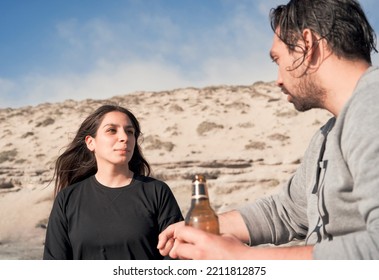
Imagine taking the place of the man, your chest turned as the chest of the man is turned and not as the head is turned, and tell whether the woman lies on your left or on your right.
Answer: on your right

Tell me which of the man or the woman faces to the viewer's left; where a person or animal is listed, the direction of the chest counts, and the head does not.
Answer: the man

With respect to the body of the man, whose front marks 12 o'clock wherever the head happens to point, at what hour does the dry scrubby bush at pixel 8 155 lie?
The dry scrubby bush is roughly at 2 o'clock from the man.

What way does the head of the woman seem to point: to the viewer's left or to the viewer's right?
to the viewer's right

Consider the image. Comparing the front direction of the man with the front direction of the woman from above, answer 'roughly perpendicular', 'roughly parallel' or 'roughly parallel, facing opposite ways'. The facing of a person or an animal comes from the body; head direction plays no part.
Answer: roughly perpendicular

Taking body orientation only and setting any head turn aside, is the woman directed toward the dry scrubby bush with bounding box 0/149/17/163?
no

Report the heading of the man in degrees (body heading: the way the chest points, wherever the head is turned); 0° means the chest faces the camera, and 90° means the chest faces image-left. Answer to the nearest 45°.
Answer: approximately 90°

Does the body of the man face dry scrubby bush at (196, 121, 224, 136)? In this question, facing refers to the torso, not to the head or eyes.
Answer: no

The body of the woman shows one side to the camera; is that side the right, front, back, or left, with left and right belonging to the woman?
front

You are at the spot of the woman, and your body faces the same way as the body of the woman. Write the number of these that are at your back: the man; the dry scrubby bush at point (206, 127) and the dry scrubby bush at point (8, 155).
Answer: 2

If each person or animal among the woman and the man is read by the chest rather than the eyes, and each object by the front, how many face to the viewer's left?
1

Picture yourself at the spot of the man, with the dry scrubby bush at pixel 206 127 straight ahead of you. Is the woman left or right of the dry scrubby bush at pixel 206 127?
left

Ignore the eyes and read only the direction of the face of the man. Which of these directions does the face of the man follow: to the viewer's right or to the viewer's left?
to the viewer's left

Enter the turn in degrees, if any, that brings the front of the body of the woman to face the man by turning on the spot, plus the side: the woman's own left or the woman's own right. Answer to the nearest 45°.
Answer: approximately 45° to the woman's own left

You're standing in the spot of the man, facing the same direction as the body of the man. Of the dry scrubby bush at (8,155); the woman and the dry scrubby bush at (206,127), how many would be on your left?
0
